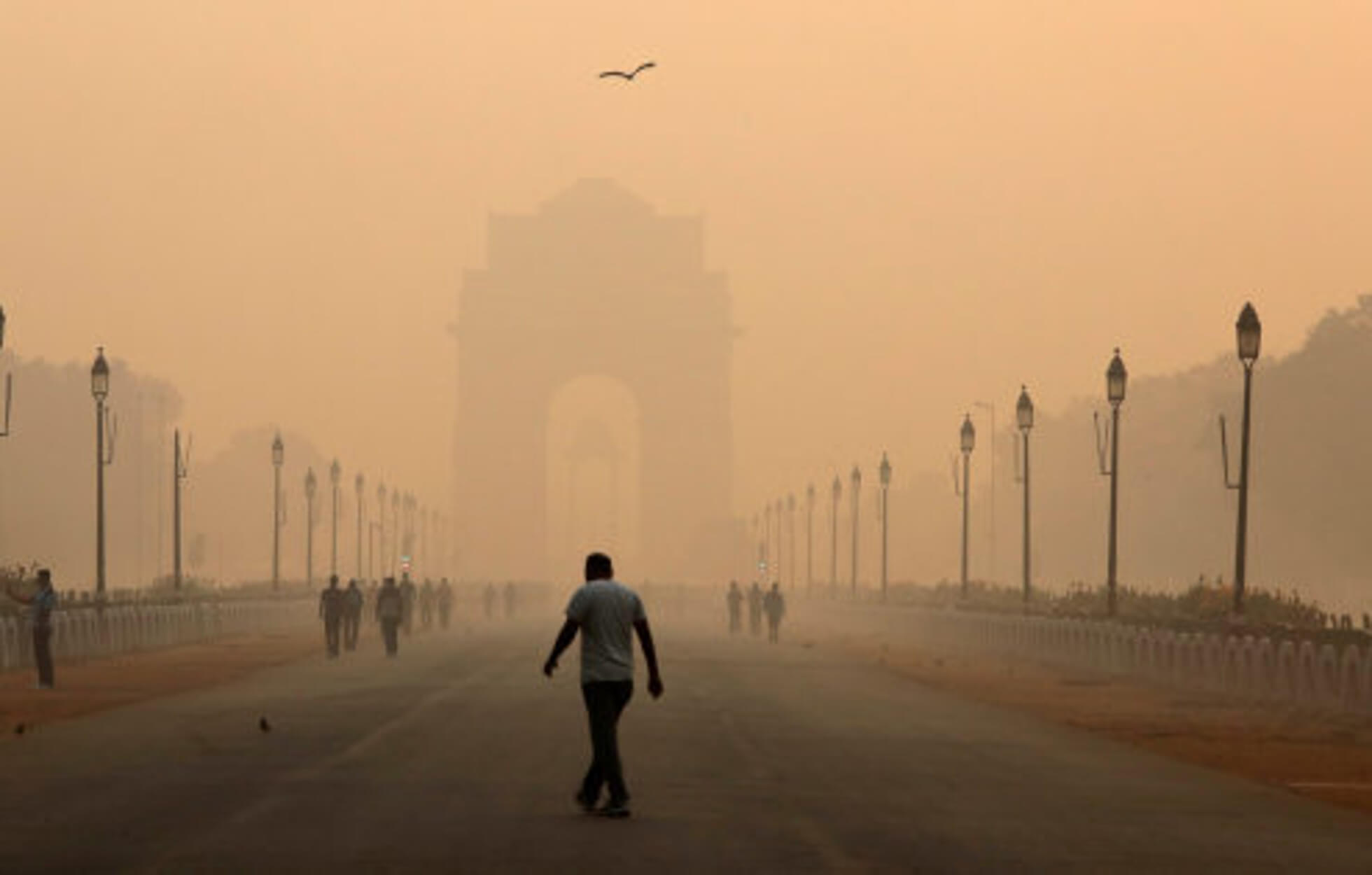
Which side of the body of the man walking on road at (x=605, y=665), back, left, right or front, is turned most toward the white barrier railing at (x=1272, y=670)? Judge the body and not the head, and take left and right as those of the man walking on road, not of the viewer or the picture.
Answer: front

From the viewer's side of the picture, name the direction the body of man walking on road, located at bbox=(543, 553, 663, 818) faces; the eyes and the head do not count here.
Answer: away from the camera

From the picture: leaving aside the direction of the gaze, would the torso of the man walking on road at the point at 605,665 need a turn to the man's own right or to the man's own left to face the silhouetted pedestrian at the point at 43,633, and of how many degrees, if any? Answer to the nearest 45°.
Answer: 0° — they already face them

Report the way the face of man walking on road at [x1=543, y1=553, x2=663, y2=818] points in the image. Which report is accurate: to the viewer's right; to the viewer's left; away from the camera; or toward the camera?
away from the camera
